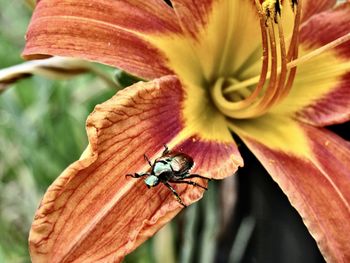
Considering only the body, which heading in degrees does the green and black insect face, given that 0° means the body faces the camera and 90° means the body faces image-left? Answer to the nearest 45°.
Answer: approximately 45°
